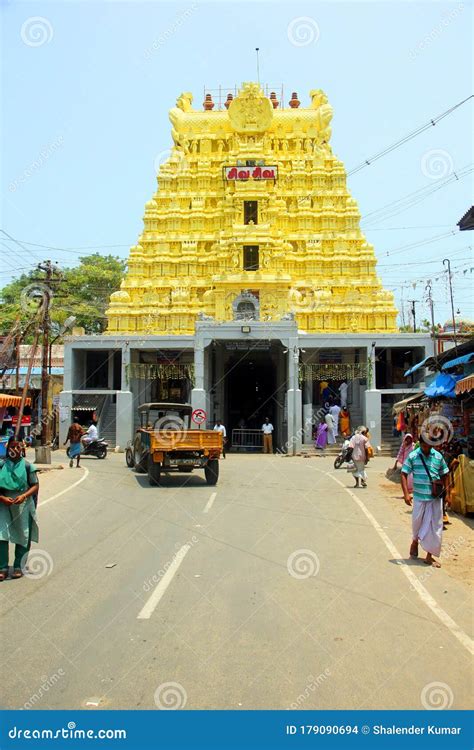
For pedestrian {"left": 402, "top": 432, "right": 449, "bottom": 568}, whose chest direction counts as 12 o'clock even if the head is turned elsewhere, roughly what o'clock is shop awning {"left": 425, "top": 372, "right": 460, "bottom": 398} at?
The shop awning is roughly at 6 o'clock from the pedestrian.

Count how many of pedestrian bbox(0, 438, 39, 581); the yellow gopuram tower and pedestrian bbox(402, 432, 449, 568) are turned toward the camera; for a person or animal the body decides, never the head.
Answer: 3

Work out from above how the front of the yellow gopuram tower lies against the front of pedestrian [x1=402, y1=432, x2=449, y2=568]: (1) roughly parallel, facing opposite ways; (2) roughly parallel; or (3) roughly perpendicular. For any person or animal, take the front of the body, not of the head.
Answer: roughly parallel

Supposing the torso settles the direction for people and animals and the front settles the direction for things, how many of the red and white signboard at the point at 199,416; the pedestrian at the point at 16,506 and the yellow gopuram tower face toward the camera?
3

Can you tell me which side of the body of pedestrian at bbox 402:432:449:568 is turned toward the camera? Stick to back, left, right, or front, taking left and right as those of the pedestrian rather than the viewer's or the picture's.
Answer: front

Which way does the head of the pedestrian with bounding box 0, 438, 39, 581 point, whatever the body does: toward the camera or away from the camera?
toward the camera

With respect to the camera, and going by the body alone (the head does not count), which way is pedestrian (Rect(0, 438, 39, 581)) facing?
toward the camera

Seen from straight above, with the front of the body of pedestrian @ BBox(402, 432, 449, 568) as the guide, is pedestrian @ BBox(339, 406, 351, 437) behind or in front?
behind
